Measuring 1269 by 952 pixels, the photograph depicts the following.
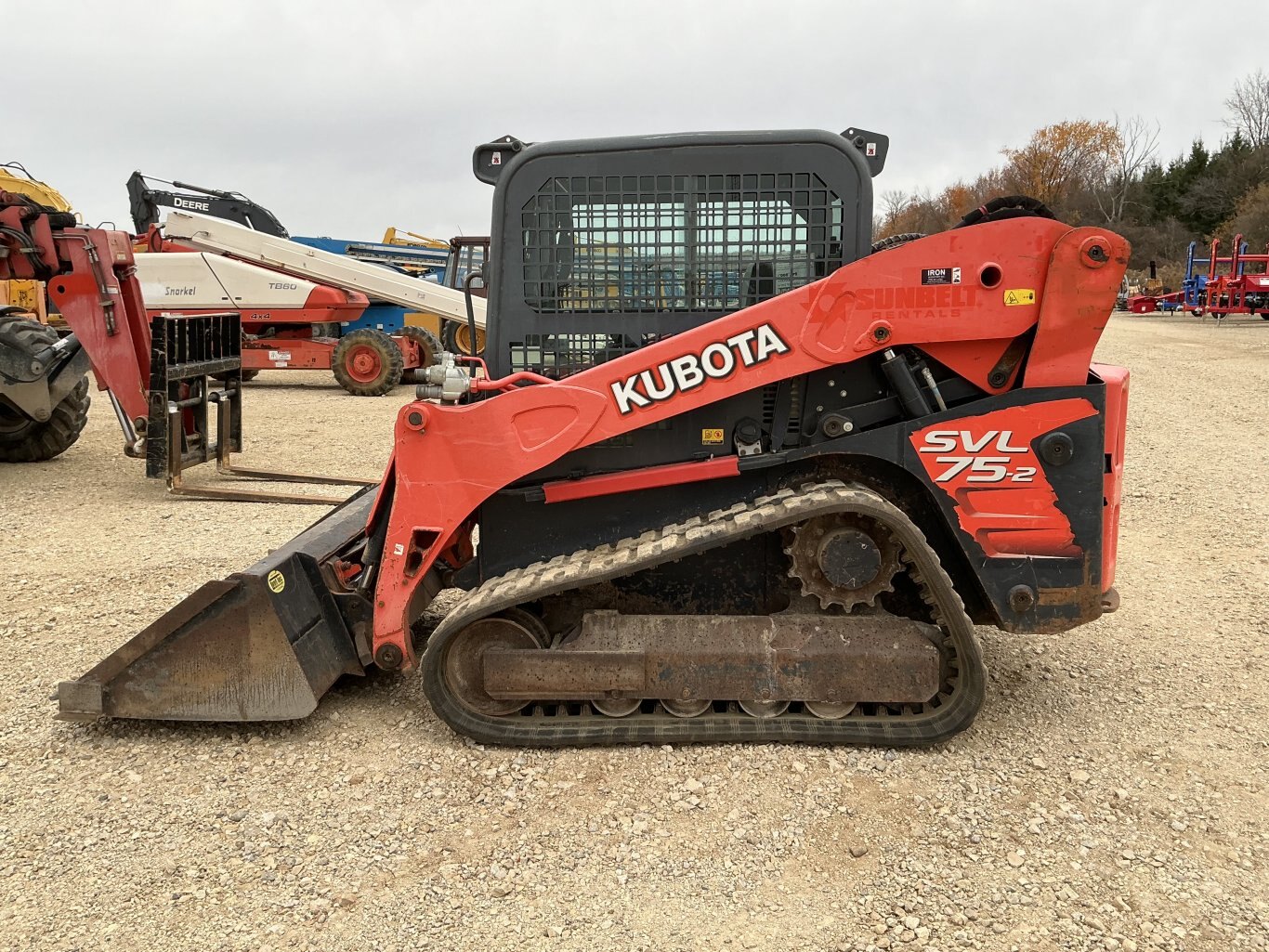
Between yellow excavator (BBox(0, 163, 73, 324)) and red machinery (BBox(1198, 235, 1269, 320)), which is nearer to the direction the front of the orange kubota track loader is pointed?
the yellow excavator

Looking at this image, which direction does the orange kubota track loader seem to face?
to the viewer's left

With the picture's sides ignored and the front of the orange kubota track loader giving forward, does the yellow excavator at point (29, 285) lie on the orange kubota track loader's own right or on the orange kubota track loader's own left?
on the orange kubota track loader's own right

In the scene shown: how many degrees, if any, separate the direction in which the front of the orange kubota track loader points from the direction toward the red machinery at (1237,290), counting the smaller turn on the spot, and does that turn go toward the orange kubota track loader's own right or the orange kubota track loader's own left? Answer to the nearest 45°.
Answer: approximately 135° to the orange kubota track loader's own right

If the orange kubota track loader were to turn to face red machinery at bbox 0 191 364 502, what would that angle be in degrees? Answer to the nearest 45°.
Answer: approximately 45° to its right

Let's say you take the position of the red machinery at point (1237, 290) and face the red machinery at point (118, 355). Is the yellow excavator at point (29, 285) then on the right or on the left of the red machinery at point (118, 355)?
right
